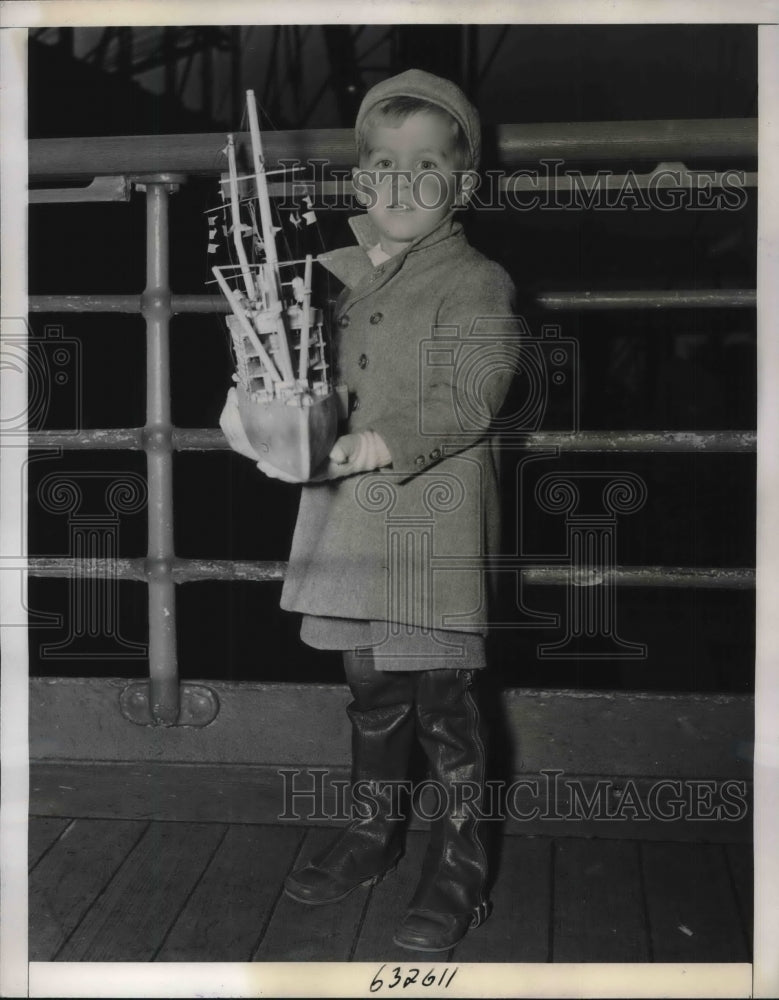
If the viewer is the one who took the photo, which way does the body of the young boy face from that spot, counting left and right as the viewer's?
facing the viewer and to the left of the viewer

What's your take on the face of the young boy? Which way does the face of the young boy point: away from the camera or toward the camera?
toward the camera
